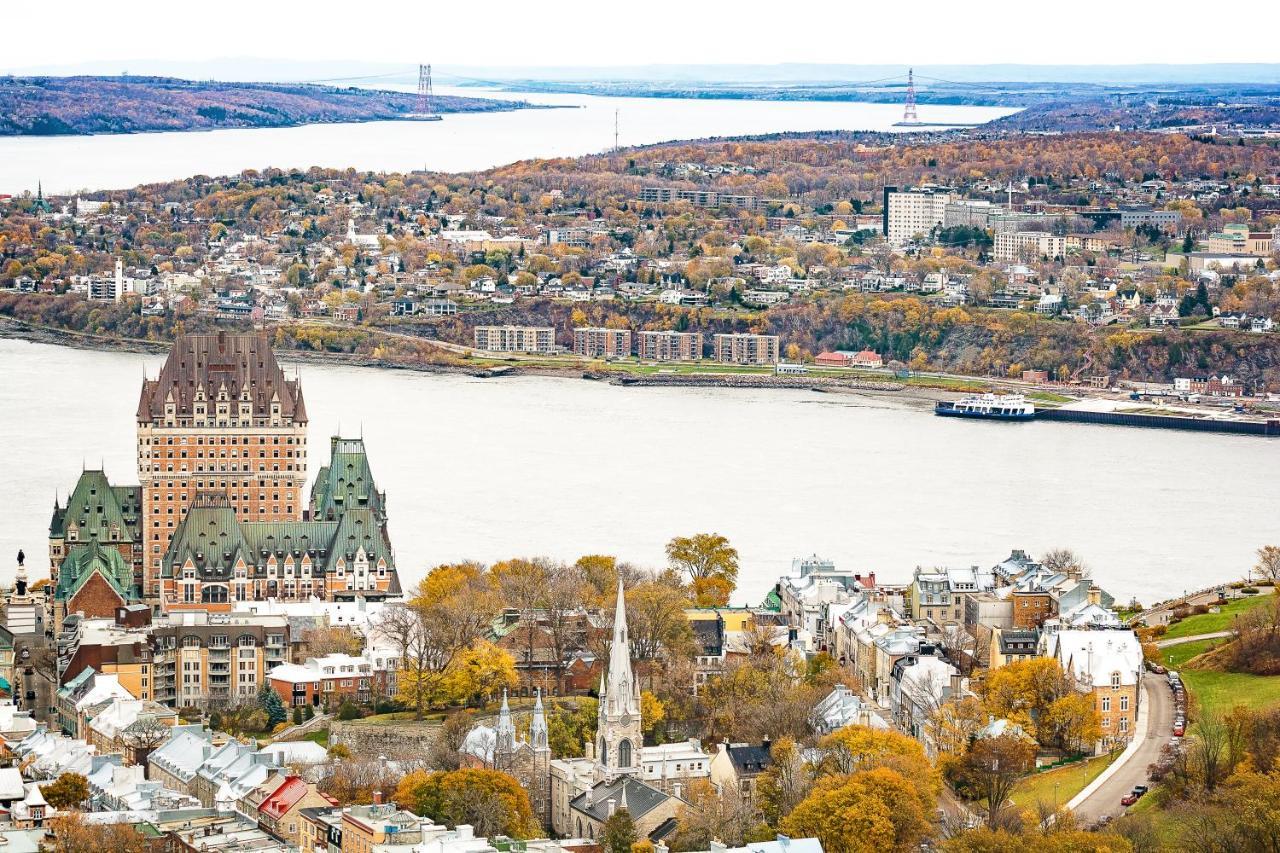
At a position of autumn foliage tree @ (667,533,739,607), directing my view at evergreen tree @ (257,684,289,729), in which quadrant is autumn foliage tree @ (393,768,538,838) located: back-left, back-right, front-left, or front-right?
front-left

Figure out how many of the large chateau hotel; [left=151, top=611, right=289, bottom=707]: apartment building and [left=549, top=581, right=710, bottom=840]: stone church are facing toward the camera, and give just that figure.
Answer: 2

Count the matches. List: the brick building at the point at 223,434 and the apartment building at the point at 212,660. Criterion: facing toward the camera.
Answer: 2

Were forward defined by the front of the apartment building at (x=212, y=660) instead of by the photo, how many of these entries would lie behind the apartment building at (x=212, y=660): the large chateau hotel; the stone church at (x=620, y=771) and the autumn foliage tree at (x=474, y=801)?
1

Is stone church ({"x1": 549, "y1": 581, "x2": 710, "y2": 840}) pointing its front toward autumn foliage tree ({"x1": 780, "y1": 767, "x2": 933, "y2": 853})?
no

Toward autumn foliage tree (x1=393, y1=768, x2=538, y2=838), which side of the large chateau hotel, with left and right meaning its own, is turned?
front

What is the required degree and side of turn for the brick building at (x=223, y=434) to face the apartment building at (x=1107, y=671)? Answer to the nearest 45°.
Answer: approximately 45° to its left

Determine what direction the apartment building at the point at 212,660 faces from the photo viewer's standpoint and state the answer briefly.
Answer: facing the viewer

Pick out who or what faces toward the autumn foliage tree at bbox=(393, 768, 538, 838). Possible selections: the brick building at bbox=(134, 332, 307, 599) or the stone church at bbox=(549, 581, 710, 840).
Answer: the brick building

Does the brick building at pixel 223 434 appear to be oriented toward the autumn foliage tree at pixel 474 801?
yes

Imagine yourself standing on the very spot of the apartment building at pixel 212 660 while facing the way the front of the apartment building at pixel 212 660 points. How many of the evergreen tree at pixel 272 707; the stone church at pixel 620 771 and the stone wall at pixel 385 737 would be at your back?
0

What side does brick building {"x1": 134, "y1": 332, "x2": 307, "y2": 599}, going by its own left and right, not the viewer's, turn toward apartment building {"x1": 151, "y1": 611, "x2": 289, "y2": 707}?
front

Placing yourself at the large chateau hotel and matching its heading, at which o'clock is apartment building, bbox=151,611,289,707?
The apartment building is roughly at 12 o'clock from the large chateau hotel.

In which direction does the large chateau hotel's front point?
toward the camera

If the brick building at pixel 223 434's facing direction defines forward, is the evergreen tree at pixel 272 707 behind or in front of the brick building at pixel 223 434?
in front
